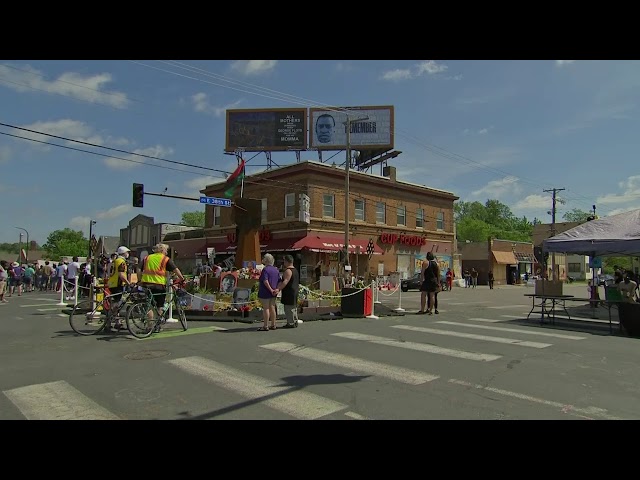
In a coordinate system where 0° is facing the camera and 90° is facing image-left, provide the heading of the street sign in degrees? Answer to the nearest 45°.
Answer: approximately 0°

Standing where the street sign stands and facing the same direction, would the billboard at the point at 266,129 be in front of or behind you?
behind

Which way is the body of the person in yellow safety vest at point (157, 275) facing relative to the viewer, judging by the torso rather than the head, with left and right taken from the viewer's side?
facing away from the viewer and to the right of the viewer

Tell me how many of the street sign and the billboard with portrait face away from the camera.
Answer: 0

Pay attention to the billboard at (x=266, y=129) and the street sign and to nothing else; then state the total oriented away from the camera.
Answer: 0

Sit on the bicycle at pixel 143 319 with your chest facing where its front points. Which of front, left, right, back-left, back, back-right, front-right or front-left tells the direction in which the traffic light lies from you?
front-left

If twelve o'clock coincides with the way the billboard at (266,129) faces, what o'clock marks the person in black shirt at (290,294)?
The person in black shirt is roughly at 12 o'clock from the billboard.

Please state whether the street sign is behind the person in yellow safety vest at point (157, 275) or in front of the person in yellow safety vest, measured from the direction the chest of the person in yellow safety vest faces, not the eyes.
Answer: in front
